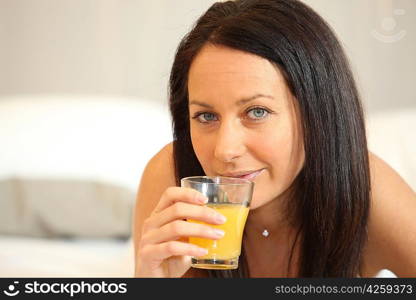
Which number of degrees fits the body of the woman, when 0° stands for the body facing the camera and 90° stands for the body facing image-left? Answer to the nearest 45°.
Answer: approximately 0°
